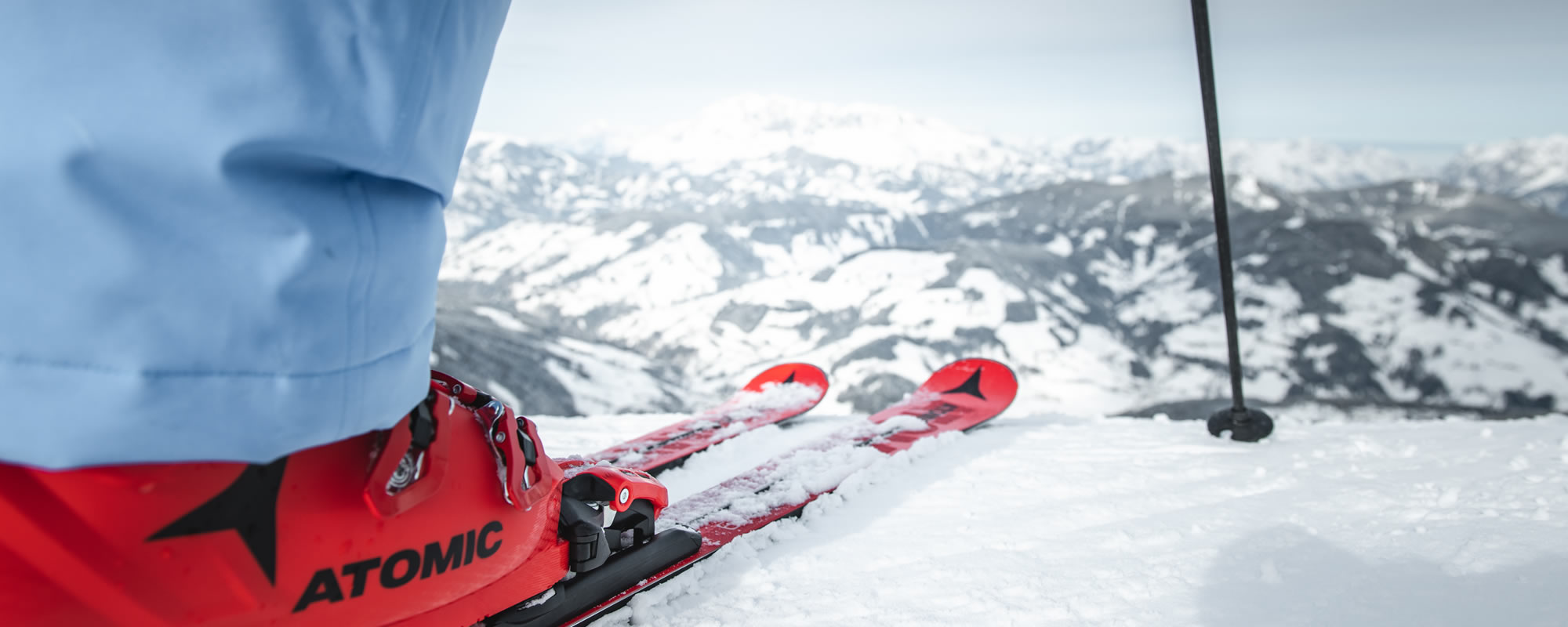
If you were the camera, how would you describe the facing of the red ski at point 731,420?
facing away from the viewer and to the right of the viewer

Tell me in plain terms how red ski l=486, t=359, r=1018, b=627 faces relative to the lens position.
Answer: facing away from the viewer and to the right of the viewer

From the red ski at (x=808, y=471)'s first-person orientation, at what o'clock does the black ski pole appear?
The black ski pole is roughly at 1 o'clock from the red ski.

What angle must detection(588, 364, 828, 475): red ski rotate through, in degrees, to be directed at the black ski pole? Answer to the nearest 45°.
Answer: approximately 90° to its right
